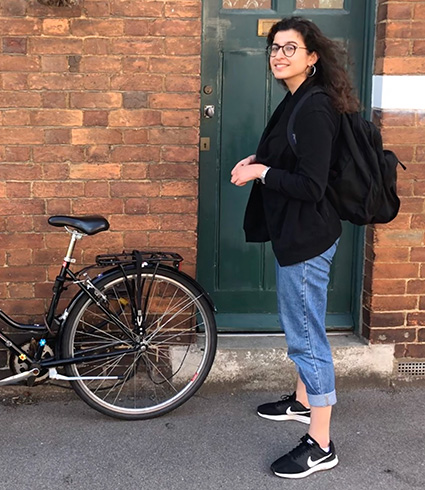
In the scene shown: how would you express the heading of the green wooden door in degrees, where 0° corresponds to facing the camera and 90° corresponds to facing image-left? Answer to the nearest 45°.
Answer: approximately 0°

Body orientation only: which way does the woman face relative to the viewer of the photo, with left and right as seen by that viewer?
facing to the left of the viewer

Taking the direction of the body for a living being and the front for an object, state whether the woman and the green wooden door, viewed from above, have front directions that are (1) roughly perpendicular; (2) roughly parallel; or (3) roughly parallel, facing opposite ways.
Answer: roughly perpendicular

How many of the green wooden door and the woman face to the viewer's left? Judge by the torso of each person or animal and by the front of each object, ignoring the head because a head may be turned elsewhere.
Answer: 1

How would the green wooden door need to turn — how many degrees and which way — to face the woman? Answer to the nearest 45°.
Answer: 0° — it already faces them

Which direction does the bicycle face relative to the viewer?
to the viewer's left

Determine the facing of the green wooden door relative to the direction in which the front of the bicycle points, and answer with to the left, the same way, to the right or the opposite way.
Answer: to the left

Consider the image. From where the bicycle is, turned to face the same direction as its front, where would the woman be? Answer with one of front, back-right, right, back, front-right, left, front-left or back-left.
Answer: back-left

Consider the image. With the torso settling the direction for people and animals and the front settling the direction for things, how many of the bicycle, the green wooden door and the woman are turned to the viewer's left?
2
